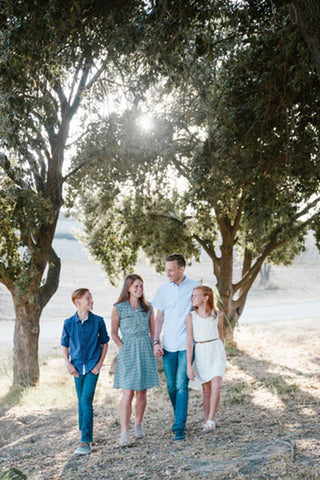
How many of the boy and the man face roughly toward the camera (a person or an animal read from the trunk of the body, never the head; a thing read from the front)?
2

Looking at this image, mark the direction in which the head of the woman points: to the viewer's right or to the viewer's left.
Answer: to the viewer's right

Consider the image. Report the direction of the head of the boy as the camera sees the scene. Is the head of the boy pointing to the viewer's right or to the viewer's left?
to the viewer's right

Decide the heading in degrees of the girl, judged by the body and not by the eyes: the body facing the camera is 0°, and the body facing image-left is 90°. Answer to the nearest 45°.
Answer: approximately 0°

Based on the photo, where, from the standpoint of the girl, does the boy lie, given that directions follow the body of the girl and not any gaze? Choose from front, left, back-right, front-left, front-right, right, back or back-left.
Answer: right

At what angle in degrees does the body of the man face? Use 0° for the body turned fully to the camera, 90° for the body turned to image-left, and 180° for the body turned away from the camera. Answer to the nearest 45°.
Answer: approximately 0°
